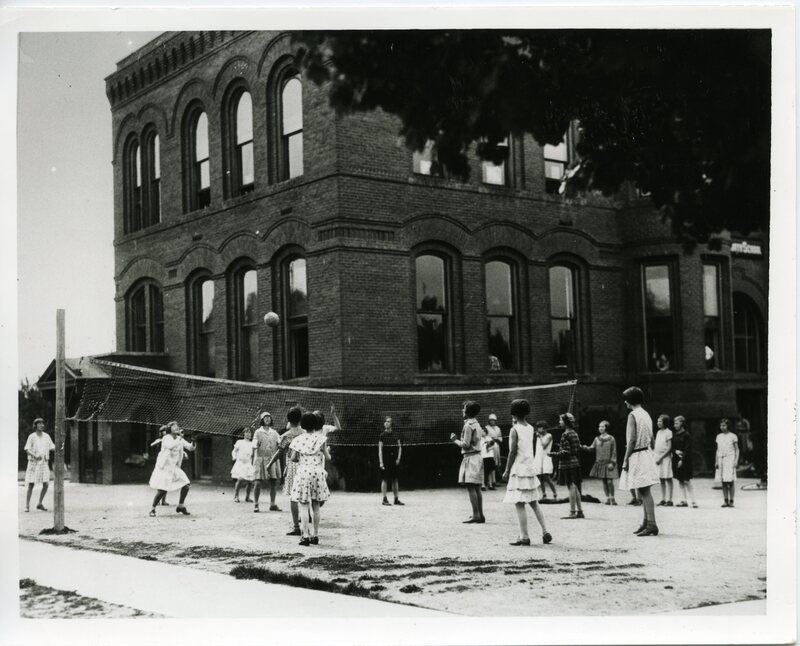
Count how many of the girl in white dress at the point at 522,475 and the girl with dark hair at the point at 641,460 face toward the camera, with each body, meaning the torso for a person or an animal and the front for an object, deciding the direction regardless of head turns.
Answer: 0

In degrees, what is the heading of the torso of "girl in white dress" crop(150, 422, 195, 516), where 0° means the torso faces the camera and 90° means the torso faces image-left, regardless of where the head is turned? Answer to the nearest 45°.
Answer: approximately 315°

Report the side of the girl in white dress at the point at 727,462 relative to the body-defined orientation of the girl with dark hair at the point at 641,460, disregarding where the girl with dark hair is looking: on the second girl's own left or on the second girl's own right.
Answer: on the second girl's own right

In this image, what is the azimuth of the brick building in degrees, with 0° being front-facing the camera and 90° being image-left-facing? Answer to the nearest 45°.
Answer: approximately 315°

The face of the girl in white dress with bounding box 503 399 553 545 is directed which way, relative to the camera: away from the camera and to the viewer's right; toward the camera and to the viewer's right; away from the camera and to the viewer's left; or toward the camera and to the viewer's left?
away from the camera and to the viewer's left

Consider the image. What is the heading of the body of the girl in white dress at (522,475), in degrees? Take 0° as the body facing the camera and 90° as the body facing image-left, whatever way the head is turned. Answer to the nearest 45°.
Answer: approximately 135°

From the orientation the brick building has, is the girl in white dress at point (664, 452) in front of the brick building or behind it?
in front

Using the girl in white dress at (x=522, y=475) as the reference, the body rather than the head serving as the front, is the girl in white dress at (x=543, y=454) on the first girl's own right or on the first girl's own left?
on the first girl's own right

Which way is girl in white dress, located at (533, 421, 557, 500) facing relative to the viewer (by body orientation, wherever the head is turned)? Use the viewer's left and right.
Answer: facing the viewer and to the left of the viewer

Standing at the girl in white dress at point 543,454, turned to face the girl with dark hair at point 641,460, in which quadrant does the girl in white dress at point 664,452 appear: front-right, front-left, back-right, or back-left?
front-left

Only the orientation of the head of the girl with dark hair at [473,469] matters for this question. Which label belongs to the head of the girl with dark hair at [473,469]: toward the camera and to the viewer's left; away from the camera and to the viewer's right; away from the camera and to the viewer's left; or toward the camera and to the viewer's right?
away from the camera and to the viewer's left
